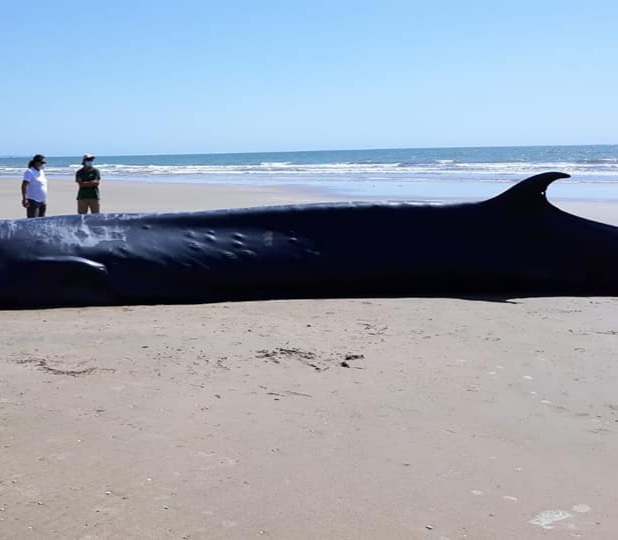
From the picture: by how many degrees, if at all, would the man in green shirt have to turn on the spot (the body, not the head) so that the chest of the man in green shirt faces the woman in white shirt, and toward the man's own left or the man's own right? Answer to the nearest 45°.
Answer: approximately 45° to the man's own right

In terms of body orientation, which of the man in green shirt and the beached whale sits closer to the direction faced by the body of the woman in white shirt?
the beached whale

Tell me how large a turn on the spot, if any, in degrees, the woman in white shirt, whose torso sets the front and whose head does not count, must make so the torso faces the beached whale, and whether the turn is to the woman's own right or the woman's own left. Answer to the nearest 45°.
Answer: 0° — they already face it

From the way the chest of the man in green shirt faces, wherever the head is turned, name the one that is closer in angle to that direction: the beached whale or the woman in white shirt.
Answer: the beached whale

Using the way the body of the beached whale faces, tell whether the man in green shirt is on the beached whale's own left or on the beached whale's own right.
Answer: on the beached whale's own right

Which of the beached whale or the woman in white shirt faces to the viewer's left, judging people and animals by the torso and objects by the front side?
the beached whale

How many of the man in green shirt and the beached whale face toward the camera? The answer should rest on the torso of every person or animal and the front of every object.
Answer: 1

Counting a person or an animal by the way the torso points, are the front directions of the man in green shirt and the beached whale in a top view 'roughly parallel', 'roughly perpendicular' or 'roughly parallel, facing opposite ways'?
roughly perpendicular

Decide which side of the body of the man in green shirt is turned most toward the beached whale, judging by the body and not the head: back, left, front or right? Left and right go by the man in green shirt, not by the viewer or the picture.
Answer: front

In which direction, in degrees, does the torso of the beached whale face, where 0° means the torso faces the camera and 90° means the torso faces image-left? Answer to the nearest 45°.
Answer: approximately 90°

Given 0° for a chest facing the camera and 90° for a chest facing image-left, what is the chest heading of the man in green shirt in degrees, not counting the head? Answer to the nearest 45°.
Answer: approximately 0°

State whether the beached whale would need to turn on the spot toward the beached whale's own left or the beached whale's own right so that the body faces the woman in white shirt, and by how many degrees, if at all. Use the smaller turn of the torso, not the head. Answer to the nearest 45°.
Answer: approximately 45° to the beached whale's own right
